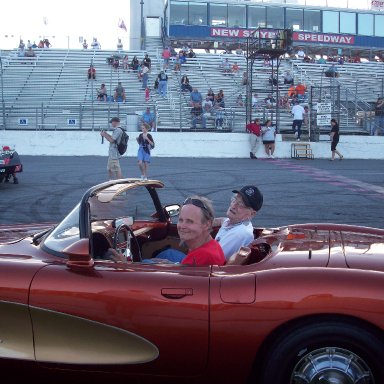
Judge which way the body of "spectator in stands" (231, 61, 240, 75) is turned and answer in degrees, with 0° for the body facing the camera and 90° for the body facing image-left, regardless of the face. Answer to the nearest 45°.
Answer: approximately 0°

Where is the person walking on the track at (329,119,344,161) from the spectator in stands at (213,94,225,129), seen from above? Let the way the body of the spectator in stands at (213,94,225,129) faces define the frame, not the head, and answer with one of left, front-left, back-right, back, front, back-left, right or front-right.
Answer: front-left

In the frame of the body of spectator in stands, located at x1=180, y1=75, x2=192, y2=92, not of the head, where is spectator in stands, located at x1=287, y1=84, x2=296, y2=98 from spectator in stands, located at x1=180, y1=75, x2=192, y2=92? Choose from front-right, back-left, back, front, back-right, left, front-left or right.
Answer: left

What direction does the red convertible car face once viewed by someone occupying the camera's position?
facing to the left of the viewer

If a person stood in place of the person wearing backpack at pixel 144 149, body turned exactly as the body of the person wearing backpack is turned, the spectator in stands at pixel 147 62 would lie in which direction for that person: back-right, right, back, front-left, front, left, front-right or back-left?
back-right

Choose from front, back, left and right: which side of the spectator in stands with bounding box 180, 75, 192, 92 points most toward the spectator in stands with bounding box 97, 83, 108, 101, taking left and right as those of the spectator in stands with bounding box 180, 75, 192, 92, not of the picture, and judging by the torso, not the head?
right

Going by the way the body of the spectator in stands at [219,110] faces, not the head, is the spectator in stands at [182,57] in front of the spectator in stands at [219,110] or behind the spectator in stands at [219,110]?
behind
